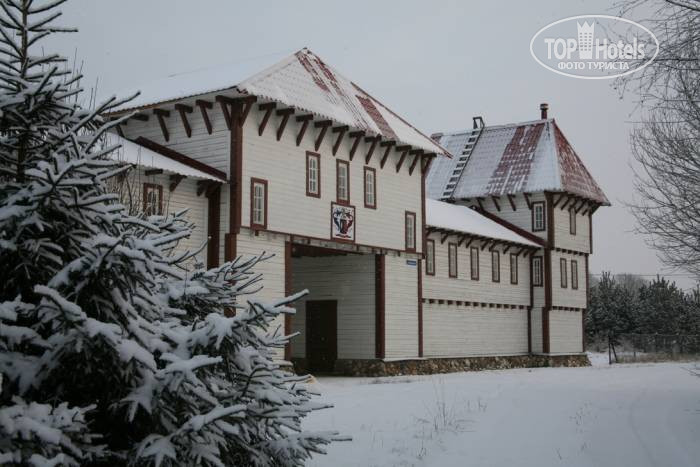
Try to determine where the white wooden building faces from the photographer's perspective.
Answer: facing the viewer and to the right of the viewer

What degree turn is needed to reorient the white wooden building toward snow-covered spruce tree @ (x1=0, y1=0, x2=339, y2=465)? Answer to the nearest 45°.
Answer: approximately 45° to its right
